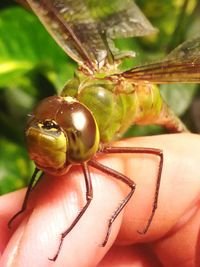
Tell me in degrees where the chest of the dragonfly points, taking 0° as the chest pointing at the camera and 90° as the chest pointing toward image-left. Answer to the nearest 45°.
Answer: approximately 45°

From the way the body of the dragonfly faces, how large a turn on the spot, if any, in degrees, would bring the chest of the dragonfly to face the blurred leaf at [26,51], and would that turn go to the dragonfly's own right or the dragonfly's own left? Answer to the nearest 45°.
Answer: approximately 135° to the dragonfly's own right
